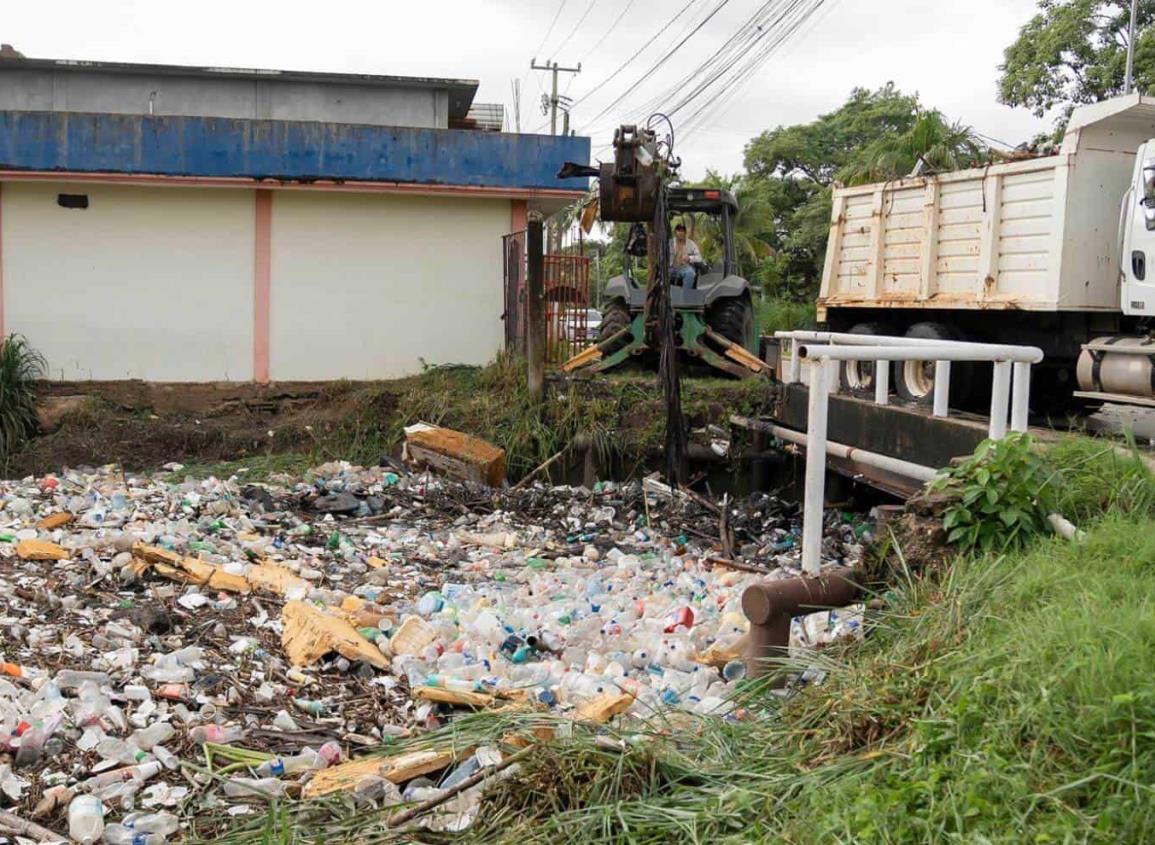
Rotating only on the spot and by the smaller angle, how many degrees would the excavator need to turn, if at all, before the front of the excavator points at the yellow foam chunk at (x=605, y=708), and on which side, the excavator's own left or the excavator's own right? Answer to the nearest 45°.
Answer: approximately 180°

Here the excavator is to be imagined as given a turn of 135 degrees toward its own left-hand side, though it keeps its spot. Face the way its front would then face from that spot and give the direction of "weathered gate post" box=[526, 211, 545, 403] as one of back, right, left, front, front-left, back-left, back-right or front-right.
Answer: front

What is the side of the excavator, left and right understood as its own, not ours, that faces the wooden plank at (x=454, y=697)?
back

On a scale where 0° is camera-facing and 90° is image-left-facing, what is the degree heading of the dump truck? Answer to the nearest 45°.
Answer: approximately 315°

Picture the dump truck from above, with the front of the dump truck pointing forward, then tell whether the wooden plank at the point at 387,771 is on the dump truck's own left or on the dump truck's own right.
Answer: on the dump truck's own right

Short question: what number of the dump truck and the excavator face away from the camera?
1

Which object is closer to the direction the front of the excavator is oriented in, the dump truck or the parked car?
the parked car

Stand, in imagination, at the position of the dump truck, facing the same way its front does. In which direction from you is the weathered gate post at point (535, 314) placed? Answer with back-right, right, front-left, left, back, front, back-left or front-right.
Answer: back-right

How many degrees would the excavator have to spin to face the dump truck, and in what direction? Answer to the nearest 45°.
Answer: approximately 135° to its right

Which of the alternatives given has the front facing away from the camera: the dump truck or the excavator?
the excavator

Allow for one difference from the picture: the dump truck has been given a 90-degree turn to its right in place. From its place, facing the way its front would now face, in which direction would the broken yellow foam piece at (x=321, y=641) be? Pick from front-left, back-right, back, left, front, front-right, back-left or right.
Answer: front

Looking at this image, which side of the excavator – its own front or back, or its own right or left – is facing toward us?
back

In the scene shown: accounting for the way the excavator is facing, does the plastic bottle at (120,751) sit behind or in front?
behind
